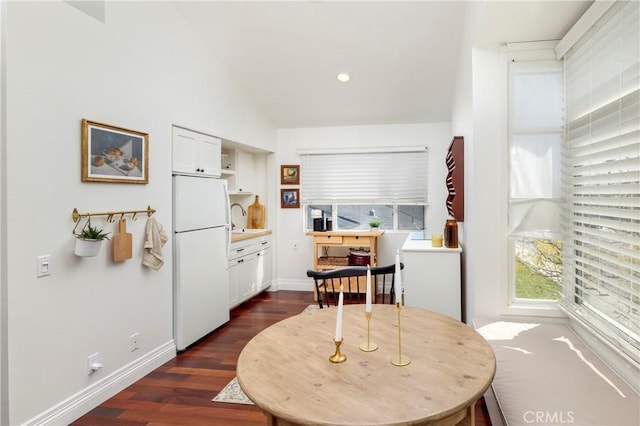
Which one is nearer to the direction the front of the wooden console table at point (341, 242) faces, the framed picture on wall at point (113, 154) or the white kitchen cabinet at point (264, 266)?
the framed picture on wall

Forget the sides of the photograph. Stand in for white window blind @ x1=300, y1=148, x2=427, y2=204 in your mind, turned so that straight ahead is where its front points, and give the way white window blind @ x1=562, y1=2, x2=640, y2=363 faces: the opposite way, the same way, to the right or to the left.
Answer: to the right

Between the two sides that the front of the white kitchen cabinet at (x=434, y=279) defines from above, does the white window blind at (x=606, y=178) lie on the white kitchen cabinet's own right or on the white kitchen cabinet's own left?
on the white kitchen cabinet's own left

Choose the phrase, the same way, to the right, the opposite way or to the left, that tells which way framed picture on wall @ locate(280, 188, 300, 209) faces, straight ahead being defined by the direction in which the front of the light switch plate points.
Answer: to the right

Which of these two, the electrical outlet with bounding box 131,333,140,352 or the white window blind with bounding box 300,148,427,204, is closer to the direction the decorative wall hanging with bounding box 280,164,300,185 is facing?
the electrical outlet

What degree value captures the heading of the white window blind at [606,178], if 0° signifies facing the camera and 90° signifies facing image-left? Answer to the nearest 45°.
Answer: approximately 45°

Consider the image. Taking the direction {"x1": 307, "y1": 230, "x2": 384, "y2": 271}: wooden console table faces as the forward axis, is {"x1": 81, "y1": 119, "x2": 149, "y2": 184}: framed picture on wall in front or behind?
in front

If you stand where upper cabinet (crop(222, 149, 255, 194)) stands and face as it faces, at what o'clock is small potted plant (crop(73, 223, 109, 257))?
The small potted plant is roughly at 2 o'clock from the upper cabinet.

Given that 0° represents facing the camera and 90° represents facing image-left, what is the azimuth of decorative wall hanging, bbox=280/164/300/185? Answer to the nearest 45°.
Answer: approximately 0°

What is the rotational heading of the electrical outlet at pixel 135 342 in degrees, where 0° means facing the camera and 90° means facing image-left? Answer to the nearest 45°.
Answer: approximately 315°

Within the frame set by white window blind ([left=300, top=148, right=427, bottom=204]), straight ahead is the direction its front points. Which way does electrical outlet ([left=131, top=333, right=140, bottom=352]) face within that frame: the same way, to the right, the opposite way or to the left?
to the left
